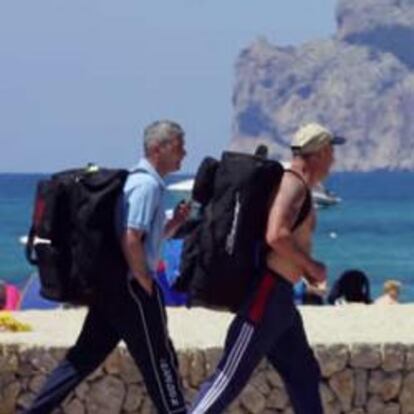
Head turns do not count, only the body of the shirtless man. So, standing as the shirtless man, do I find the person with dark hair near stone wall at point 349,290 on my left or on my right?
on my left

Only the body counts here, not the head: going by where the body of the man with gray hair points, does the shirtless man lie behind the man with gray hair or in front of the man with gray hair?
in front

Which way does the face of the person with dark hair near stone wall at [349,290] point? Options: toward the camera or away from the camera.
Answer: away from the camera

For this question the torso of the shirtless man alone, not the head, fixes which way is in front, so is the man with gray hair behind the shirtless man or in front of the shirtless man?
behind

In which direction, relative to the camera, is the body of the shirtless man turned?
to the viewer's right

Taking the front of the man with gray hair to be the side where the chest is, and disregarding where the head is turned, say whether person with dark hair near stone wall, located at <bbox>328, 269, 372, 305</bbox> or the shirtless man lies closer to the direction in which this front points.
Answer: the shirtless man

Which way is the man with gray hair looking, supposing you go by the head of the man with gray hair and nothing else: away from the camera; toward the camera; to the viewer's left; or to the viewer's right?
to the viewer's right

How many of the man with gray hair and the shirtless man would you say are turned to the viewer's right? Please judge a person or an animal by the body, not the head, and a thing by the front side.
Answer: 2

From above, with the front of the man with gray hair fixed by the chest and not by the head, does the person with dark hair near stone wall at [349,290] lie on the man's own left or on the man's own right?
on the man's own left

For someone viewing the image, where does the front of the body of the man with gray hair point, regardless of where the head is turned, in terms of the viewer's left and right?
facing to the right of the viewer

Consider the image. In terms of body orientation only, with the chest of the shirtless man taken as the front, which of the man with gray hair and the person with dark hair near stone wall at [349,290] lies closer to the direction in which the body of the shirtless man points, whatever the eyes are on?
the person with dark hair near stone wall
